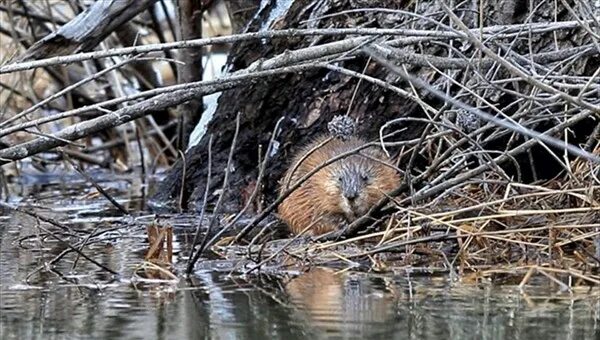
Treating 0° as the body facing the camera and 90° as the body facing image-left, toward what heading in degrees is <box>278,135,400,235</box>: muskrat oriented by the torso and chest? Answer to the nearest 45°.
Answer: approximately 0°
